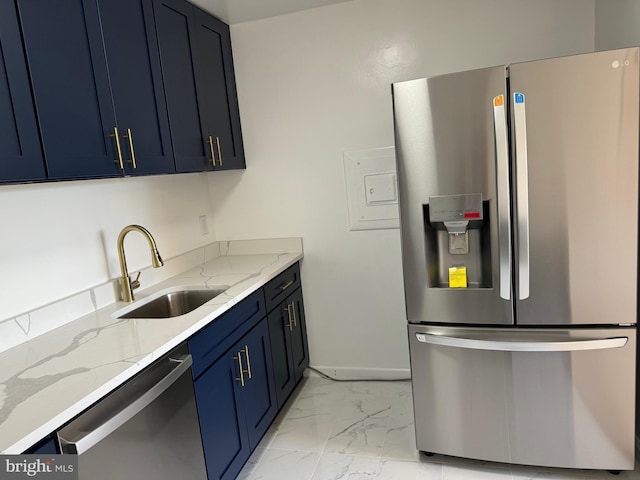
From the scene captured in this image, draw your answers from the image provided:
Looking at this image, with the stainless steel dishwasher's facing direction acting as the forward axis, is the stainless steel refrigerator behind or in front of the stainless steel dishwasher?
in front

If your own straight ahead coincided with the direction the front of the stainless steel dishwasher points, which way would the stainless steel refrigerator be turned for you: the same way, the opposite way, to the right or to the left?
to the right

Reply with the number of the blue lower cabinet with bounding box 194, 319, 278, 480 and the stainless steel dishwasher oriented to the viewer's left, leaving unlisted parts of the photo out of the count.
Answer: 0

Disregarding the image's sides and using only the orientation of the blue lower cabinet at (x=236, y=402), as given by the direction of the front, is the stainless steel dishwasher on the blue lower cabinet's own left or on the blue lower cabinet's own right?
on the blue lower cabinet's own right

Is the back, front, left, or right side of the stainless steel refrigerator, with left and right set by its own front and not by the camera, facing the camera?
front

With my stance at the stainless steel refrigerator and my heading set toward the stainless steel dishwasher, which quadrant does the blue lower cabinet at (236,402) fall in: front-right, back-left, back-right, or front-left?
front-right

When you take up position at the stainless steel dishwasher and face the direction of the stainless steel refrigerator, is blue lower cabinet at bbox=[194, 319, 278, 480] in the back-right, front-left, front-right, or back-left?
front-left

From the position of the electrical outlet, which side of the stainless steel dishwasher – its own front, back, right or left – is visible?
left

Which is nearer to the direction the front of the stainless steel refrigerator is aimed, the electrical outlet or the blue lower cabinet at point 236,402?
the blue lower cabinet

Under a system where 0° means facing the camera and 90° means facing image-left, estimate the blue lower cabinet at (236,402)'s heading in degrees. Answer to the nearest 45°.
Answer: approximately 315°

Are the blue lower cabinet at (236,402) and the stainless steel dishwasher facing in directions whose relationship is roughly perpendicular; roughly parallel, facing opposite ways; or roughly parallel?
roughly parallel

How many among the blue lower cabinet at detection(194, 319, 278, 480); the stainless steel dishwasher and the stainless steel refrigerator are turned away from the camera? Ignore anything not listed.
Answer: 0

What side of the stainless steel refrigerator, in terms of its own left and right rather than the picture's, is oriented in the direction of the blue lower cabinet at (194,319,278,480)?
right

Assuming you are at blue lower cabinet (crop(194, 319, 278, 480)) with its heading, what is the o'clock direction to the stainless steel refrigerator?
The stainless steel refrigerator is roughly at 11 o'clock from the blue lower cabinet.

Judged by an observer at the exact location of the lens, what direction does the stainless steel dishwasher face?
facing the viewer and to the right of the viewer

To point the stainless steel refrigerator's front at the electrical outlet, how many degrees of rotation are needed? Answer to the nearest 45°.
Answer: approximately 90° to its right

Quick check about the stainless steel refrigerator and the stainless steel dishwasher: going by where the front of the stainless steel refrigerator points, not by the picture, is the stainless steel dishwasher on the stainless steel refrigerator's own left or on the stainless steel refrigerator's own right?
on the stainless steel refrigerator's own right

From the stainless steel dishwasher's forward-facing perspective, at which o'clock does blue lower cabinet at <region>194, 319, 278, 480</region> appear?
The blue lower cabinet is roughly at 9 o'clock from the stainless steel dishwasher.
